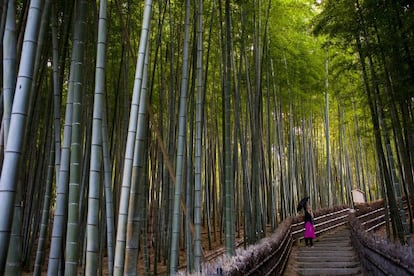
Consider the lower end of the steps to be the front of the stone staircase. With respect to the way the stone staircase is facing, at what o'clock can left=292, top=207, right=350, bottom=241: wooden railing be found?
The wooden railing is roughly at 6 o'clock from the stone staircase.

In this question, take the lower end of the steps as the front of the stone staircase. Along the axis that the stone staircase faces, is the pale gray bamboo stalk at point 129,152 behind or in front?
in front

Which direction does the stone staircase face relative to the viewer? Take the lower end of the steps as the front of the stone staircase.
toward the camera

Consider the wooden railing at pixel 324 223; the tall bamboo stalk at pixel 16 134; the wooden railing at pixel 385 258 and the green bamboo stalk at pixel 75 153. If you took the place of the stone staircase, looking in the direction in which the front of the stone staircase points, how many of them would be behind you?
1

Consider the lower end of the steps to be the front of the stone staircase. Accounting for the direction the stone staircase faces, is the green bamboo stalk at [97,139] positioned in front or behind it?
in front

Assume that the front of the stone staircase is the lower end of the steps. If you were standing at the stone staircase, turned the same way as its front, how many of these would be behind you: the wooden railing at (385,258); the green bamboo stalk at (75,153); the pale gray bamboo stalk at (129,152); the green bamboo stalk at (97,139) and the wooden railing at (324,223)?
1
